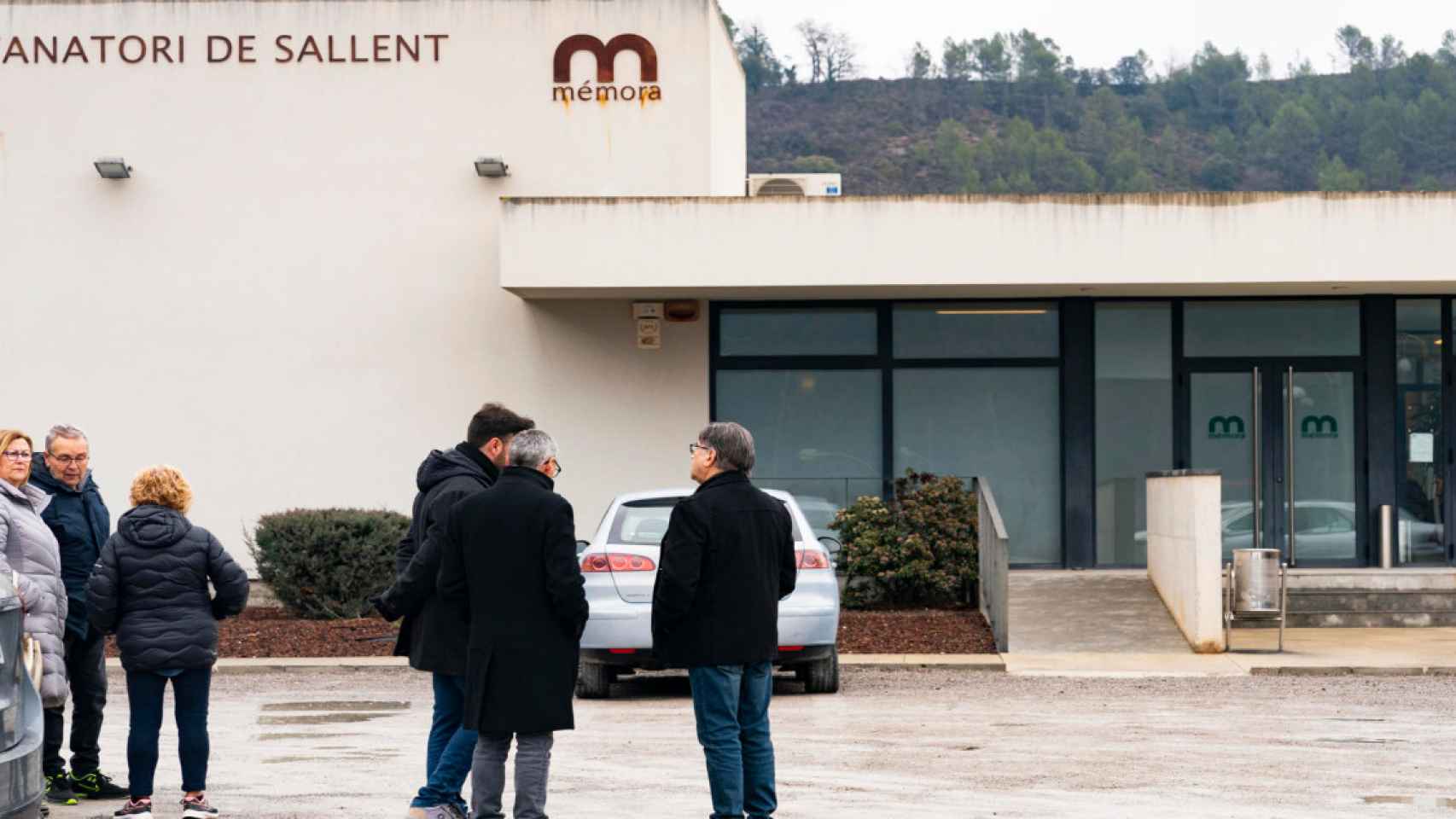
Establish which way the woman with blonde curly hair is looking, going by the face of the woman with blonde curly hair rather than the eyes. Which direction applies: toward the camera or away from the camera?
away from the camera

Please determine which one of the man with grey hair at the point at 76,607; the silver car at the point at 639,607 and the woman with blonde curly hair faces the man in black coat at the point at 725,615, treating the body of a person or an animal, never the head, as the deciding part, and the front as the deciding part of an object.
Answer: the man with grey hair

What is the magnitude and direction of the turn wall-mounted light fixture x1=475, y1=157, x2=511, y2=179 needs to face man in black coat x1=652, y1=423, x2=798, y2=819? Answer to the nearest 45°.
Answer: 0° — it already faces them

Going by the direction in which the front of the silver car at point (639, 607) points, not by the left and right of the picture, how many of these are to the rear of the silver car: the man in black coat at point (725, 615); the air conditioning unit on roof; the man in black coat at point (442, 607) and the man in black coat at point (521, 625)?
3

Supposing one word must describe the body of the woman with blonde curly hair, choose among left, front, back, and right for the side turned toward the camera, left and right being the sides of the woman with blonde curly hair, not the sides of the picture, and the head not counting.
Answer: back

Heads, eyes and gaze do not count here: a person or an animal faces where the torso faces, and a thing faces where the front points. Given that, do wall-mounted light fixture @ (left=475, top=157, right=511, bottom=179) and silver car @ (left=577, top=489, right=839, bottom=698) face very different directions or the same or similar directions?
very different directions

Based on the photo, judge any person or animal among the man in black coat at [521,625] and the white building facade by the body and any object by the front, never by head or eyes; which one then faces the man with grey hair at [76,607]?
the white building facade

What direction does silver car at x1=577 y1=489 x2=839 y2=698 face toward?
away from the camera

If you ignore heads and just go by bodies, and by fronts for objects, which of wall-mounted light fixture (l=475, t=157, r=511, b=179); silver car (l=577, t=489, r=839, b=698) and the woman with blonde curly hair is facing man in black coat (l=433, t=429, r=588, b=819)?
the wall-mounted light fixture

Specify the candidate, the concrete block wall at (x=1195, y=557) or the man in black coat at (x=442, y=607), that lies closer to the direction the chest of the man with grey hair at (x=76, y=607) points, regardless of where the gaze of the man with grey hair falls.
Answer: the man in black coat

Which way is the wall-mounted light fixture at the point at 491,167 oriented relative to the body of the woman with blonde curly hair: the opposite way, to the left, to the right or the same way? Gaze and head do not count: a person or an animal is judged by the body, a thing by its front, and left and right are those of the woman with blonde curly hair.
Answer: the opposite way
